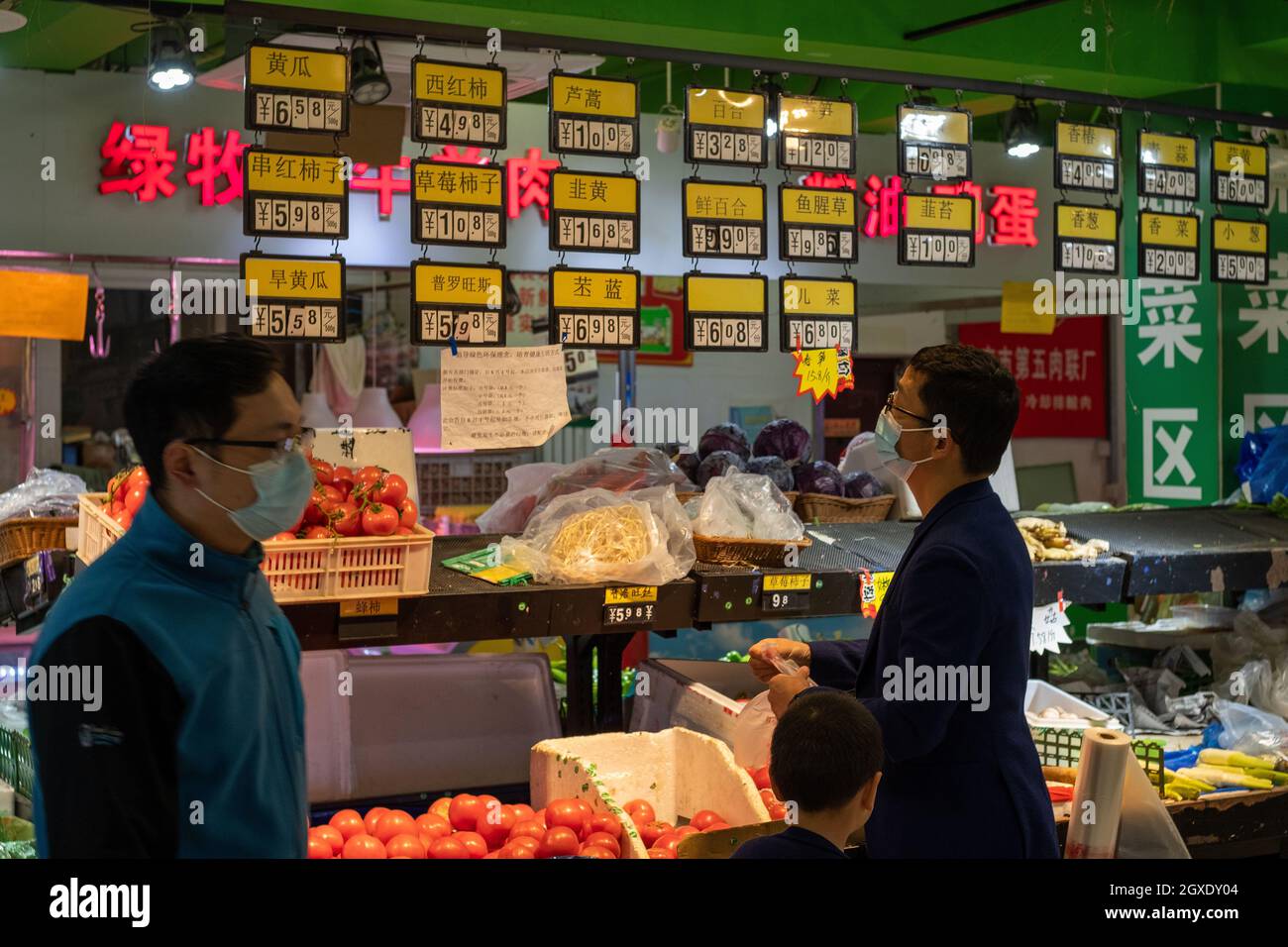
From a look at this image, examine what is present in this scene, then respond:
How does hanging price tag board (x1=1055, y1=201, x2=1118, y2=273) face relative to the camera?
toward the camera

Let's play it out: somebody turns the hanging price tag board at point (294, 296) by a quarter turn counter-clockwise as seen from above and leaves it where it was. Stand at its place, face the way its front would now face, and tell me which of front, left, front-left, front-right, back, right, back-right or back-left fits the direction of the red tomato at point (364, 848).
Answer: right

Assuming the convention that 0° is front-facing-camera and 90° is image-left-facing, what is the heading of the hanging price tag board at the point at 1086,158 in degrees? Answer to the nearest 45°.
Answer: approximately 0°

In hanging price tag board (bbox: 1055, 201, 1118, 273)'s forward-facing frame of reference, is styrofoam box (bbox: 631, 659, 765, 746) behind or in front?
in front

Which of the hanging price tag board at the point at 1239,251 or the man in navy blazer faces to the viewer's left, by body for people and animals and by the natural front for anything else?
the man in navy blazer

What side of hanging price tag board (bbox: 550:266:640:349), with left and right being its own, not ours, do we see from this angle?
front

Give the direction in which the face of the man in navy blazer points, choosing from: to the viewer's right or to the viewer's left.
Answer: to the viewer's left

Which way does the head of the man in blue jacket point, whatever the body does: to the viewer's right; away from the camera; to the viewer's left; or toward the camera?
to the viewer's right

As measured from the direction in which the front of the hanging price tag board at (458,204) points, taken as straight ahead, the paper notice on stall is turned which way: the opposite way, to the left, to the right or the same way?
the same way

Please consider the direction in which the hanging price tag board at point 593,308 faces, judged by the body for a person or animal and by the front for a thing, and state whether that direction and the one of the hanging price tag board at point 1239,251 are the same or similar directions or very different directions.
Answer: same or similar directions

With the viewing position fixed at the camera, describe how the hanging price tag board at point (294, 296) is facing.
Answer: facing the viewer

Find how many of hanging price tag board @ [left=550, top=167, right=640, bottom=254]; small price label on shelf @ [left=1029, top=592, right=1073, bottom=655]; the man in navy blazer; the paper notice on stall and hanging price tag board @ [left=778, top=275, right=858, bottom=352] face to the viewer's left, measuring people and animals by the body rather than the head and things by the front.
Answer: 1

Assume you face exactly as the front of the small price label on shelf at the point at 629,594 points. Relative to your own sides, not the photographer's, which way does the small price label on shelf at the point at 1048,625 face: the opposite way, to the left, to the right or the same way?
the same way

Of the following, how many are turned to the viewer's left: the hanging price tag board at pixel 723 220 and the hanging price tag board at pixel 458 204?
0

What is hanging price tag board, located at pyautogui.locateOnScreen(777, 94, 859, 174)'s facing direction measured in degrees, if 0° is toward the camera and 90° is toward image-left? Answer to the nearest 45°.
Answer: approximately 0°
